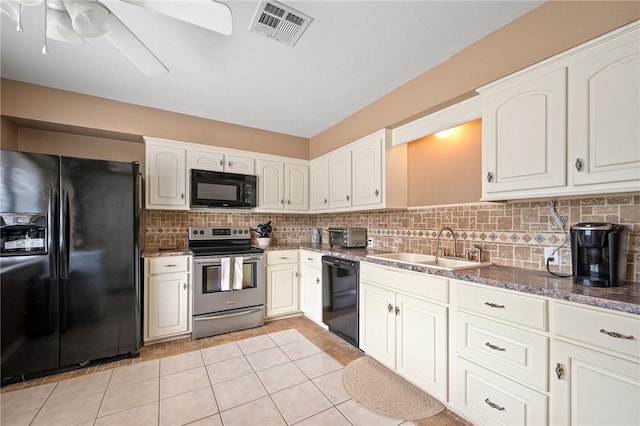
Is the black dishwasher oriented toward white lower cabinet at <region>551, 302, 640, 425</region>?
no

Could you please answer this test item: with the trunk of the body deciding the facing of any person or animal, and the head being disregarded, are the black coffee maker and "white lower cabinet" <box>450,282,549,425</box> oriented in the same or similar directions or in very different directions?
same or similar directions

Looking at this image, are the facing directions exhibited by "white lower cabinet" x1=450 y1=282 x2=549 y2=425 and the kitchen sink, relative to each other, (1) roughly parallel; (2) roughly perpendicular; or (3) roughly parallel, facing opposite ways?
roughly parallel

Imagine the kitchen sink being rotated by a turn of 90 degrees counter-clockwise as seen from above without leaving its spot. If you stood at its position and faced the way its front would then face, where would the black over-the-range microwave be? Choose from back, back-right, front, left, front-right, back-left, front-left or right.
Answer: back-right

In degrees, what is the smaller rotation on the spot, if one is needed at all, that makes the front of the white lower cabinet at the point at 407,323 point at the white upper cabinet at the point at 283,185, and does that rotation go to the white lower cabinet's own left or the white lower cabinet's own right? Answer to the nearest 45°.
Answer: approximately 90° to the white lower cabinet's own right

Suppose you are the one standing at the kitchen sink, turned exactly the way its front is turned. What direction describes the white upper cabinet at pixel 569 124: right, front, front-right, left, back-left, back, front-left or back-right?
left

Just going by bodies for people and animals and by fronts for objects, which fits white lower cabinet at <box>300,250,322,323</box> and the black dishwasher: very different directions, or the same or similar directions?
same or similar directions

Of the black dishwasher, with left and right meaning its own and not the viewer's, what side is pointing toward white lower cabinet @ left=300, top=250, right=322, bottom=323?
right

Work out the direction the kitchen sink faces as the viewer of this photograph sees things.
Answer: facing the viewer and to the left of the viewer

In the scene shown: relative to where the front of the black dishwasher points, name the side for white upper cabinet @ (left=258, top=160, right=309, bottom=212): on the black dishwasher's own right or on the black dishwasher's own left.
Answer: on the black dishwasher's own right

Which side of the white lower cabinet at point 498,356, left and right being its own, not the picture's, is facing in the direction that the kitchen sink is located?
right

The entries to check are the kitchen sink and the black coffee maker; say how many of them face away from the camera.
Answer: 0

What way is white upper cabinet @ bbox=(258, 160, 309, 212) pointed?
toward the camera

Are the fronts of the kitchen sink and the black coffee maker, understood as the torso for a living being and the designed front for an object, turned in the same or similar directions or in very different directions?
same or similar directions

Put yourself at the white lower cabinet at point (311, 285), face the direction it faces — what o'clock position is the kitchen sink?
The kitchen sink is roughly at 9 o'clock from the white lower cabinet.
